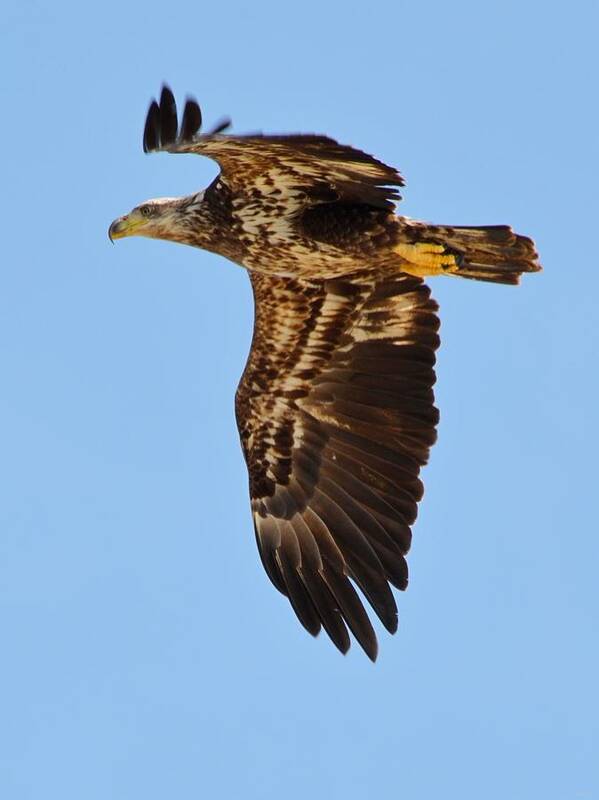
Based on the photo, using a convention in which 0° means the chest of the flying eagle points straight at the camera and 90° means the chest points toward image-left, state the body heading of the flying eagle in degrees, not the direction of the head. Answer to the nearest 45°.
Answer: approximately 90°
